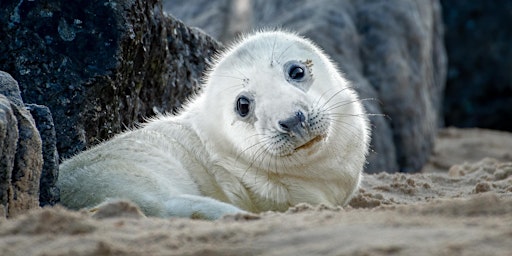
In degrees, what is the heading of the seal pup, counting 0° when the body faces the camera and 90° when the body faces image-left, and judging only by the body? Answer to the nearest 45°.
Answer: approximately 315°

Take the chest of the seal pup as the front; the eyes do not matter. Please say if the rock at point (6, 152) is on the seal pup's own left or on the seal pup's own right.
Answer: on the seal pup's own right

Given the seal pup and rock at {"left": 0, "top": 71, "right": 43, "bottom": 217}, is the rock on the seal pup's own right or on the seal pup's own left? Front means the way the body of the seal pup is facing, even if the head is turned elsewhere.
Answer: on the seal pup's own right
